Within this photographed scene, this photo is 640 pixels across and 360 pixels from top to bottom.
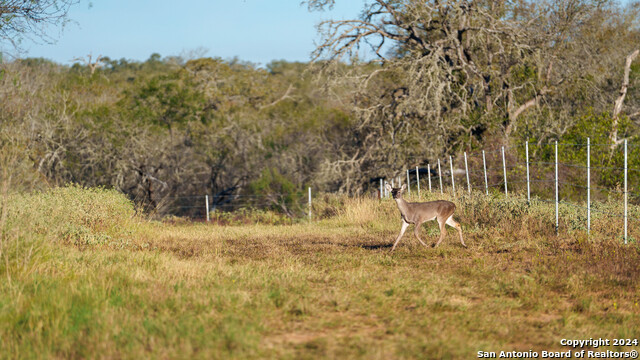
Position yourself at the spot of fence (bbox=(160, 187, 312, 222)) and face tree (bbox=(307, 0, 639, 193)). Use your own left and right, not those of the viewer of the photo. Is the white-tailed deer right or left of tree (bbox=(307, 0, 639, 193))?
right

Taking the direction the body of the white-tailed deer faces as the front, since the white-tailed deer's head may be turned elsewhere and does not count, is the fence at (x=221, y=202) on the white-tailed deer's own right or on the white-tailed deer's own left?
on the white-tailed deer's own right

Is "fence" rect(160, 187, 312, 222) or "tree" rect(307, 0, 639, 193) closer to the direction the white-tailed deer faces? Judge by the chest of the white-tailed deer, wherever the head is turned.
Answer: the fence

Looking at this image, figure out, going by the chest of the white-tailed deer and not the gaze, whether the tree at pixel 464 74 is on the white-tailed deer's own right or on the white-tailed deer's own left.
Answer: on the white-tailed deer's own right

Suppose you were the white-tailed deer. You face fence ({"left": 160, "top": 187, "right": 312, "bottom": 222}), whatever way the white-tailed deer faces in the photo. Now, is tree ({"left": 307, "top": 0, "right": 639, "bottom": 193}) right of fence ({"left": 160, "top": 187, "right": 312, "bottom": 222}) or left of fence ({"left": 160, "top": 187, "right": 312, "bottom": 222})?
right

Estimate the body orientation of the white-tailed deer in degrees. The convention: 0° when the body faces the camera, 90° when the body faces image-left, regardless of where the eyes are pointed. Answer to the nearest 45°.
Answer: approximately 90°
